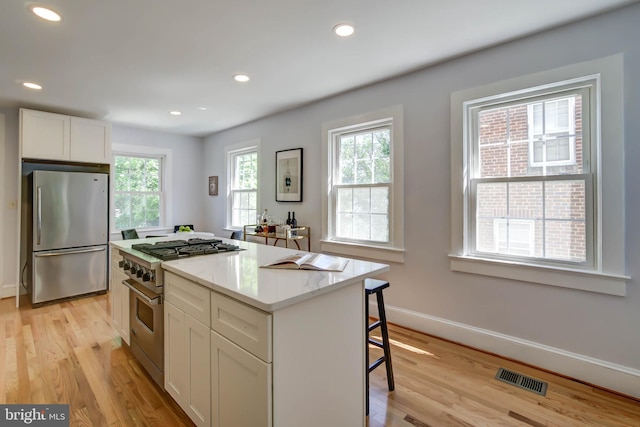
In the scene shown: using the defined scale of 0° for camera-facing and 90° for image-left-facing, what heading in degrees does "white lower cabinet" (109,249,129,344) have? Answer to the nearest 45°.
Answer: approximately 90°

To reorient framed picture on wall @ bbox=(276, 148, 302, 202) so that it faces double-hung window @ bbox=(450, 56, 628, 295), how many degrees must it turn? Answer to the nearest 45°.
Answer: approximately 90° to its left

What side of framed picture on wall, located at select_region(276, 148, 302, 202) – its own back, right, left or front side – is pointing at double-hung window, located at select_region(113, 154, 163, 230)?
right

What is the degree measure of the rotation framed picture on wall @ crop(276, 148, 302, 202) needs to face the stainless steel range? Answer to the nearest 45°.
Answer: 0° — it already faces it

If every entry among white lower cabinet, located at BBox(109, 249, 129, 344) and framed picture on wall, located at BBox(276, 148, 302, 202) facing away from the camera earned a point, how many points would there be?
0

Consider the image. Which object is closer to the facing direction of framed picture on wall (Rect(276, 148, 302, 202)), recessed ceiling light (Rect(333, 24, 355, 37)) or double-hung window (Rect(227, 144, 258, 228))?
the recessed ceiling light

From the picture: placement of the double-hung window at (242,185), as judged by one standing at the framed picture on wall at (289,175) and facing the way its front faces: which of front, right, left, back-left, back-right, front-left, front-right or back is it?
right

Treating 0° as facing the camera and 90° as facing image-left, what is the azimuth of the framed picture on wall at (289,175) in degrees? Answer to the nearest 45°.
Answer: approximately 45°

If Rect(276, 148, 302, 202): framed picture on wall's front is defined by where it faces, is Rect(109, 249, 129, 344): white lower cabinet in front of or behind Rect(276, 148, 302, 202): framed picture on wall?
in front

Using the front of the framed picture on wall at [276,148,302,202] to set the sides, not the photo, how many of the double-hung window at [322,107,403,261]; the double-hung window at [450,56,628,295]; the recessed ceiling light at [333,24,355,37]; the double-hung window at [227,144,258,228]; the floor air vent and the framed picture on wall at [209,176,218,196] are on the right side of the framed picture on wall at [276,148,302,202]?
2
